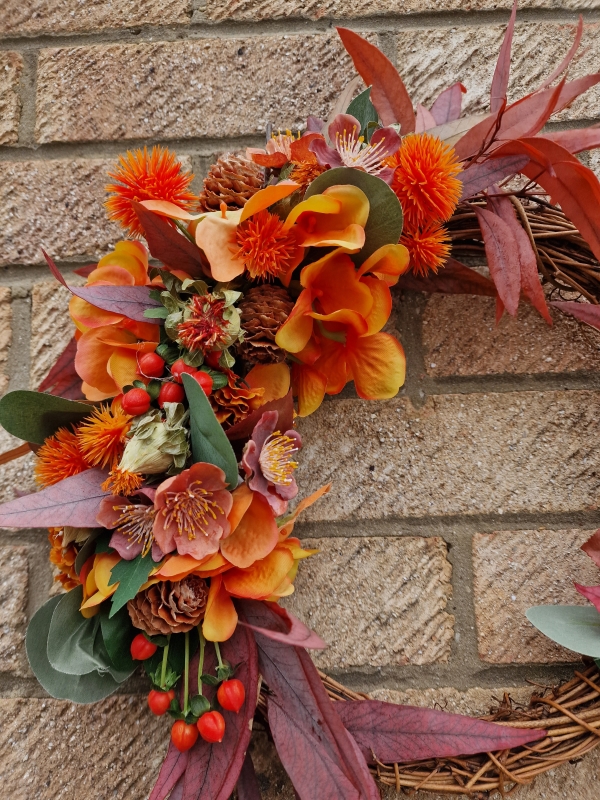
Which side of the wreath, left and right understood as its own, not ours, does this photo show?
front
